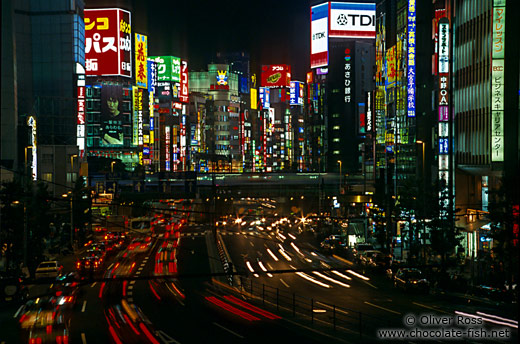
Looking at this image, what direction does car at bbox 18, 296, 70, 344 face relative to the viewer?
away from the camera

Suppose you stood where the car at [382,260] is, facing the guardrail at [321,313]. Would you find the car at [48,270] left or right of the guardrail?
right

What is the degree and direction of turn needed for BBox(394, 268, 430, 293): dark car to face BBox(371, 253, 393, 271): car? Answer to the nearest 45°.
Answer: approximately 135° to its left

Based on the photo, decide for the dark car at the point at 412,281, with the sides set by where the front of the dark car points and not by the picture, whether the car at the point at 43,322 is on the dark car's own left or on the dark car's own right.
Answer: on the dark car's own right

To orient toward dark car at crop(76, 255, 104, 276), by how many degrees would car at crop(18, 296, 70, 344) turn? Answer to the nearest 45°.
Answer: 0° — it already faces it

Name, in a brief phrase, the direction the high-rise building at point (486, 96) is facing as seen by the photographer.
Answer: facing the viewer and to the left of the viewer

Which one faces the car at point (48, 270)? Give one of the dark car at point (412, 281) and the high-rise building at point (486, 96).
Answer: the high-rise building

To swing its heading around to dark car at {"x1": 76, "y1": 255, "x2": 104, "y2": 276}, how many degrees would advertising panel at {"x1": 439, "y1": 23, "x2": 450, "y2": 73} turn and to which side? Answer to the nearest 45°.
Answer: approximately 45° to its right

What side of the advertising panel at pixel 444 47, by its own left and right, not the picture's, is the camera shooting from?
front

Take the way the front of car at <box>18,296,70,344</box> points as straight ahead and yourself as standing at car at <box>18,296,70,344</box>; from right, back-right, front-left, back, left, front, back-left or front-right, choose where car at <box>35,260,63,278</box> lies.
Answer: front

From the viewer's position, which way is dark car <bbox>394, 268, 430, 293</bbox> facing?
facing the viewer and to the right of the viewer

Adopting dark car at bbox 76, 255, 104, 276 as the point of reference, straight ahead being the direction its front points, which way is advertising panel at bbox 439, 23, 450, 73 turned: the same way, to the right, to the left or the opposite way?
the opposite way

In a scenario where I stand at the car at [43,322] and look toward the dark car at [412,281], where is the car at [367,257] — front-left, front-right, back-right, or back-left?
front-left

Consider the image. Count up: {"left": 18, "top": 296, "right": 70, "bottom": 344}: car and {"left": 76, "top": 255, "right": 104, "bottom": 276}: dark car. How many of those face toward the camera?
0

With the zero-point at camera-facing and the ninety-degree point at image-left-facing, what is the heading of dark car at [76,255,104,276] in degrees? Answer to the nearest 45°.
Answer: approximately 225°

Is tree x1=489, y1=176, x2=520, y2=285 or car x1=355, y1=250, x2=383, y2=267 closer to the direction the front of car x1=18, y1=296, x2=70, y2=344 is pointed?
the car

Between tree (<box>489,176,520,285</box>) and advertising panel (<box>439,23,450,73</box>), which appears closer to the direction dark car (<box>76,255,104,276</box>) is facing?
the advertising panel

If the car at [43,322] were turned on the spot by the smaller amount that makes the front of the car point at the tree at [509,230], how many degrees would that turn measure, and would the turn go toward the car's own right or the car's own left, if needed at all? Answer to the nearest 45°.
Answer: approximately 90° to the car's own right

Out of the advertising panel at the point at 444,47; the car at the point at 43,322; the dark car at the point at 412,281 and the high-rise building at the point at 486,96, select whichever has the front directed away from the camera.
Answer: the car
